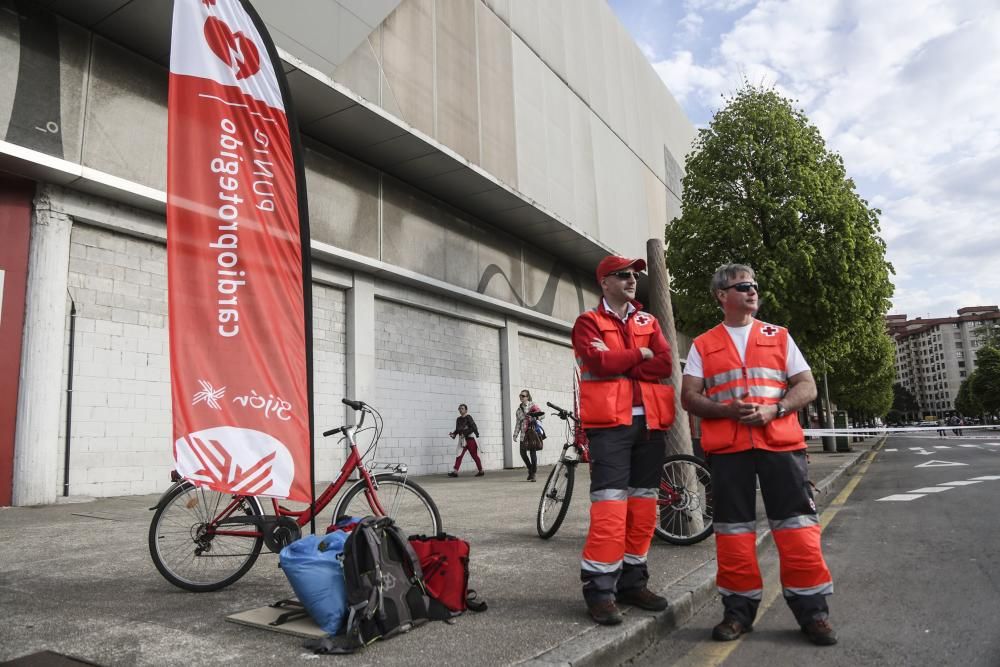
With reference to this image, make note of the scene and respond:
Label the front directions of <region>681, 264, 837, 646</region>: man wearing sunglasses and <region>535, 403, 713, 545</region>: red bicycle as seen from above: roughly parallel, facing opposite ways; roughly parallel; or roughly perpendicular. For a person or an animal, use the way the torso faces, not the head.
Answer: roughly perpendicular

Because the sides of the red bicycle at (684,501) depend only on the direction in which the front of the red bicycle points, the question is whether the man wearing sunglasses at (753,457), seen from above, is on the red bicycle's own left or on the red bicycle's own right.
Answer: on the red bicycle's own left

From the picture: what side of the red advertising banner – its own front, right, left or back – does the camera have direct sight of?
back

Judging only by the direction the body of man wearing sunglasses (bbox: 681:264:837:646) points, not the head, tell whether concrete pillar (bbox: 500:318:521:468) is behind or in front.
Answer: behind

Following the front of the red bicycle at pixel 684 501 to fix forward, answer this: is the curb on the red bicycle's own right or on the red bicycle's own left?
on the red bicycle's own left

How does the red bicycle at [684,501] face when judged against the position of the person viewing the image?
facing to the left of the viewer

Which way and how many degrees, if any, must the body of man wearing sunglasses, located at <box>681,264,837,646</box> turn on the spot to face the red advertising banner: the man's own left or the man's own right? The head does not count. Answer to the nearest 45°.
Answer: approximately 90° to the man's own right

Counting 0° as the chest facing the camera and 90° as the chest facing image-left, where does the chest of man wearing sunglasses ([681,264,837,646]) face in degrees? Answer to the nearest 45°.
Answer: approximately 0°

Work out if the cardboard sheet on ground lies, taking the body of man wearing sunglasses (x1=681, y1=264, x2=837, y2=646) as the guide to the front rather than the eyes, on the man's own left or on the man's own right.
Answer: on the man's own right
